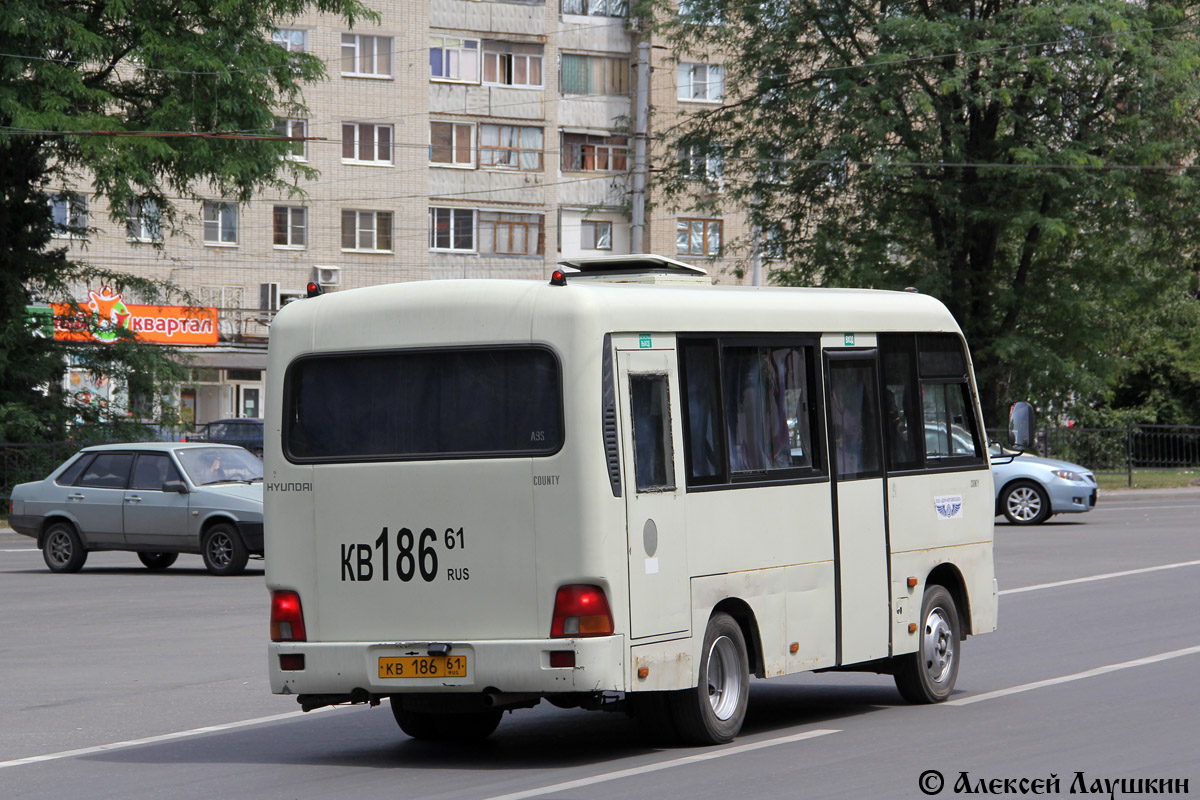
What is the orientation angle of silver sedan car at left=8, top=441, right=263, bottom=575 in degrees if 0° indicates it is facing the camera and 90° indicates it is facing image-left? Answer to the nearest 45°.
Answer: approximately 315°

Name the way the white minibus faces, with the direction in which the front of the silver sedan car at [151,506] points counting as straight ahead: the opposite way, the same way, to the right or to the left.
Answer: to the left

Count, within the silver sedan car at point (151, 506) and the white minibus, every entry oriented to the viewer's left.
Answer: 0

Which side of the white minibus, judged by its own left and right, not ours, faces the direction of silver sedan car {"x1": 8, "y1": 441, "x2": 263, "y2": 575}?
left

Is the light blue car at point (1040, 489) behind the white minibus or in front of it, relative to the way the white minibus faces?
in front

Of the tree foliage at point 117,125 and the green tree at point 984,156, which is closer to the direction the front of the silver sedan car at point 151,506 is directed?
the green tree

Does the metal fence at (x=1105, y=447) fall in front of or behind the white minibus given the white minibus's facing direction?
in front

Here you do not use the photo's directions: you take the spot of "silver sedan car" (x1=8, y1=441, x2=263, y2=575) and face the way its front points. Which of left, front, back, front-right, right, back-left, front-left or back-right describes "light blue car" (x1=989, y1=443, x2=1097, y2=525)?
front-left

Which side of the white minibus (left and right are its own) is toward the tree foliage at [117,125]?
left

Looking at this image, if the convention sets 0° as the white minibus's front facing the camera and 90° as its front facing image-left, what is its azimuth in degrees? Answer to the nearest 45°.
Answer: approximately 225°

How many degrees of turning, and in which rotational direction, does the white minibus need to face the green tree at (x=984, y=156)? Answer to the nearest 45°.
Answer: approximately 45° to its left
